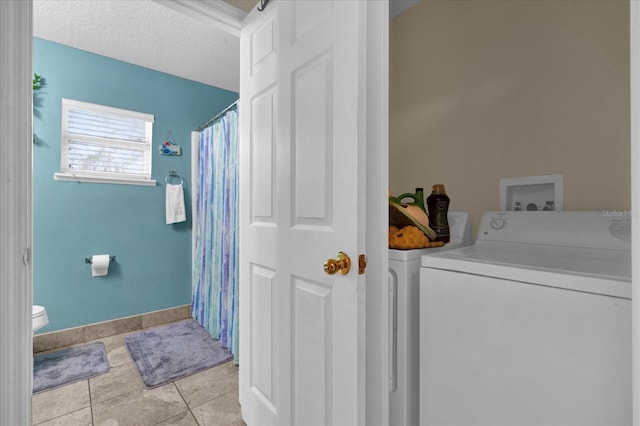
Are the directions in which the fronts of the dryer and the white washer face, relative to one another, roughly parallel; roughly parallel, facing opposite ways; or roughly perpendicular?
roughly parallel

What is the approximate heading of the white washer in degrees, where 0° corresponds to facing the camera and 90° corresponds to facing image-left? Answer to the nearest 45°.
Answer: approximately 45°

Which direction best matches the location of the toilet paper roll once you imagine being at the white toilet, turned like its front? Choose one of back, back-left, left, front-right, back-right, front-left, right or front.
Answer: front-left

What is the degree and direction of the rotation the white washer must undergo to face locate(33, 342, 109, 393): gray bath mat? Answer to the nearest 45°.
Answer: approximately 45° to its right

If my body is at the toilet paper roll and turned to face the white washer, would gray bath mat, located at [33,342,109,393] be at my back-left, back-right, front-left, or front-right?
front-right

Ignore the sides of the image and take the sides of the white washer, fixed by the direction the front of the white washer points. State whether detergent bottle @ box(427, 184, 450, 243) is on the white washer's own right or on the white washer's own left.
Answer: on the white washer's own right

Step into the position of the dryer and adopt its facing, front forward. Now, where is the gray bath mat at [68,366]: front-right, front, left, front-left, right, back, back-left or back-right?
front-right
